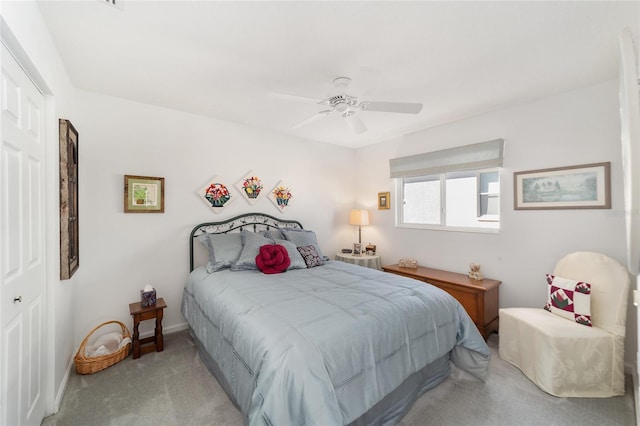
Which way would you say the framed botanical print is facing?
toward the camera

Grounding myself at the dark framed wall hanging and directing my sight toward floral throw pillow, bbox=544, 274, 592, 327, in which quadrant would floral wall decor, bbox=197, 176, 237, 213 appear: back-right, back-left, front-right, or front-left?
front-left

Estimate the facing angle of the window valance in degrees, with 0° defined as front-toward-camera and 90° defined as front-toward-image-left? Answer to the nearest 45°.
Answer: approximately 45°

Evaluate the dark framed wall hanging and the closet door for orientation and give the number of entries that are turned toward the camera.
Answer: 0

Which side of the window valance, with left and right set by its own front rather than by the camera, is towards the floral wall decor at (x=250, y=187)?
front

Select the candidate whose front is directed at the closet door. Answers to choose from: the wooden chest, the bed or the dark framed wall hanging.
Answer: the wooden chest

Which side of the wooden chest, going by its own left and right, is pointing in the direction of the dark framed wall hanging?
front

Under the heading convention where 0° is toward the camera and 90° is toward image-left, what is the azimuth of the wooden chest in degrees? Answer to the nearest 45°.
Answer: approximately 45°

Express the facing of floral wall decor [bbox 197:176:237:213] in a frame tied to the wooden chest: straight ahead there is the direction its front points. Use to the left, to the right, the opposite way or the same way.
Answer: to the left

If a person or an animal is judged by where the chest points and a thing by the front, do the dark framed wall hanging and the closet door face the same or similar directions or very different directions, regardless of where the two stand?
same or similar directions

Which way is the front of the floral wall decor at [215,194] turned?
toward the camera

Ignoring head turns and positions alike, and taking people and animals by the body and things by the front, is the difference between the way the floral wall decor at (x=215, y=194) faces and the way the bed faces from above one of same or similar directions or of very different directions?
same or similar directions

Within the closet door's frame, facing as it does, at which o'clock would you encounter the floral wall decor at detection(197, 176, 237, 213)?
The floral wall decor is roughly at 11 o'clock from the closet door.

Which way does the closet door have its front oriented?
to the viewer's right

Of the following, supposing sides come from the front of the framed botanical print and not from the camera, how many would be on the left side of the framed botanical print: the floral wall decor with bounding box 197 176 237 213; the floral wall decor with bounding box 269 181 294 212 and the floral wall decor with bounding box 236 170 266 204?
3

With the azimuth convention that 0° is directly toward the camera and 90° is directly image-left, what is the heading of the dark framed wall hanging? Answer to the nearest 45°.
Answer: approximately 270°
